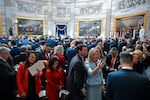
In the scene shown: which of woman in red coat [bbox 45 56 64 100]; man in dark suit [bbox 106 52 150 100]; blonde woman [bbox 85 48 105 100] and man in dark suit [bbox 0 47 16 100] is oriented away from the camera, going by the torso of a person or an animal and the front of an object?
man in dark suit [bbox 106 52 150 100]

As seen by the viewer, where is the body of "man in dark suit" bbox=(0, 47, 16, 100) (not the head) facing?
to the viewer's right

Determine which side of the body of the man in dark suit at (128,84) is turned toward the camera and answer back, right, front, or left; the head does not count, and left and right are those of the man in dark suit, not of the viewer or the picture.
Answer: back

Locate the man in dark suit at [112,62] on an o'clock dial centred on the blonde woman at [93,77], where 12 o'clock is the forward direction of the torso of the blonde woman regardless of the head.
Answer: The man in dark suit is roughly at 8 o'clock from the blonde woman.

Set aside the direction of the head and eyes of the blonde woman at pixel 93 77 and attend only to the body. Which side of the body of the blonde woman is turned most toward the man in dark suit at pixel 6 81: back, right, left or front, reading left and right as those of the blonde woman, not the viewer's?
right
